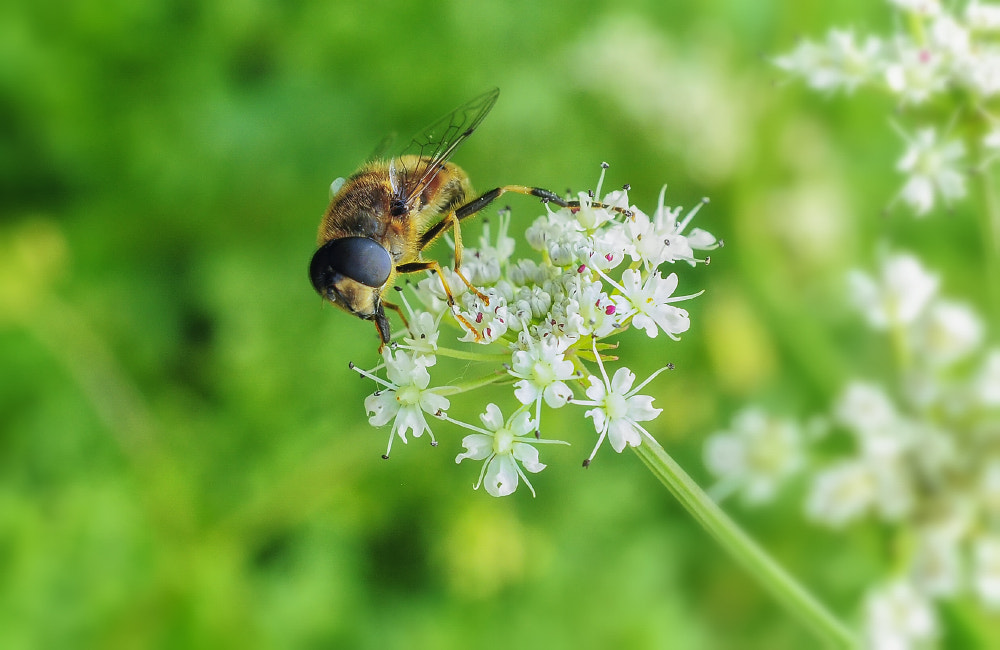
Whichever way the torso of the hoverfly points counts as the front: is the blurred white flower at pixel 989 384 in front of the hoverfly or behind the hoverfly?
behind

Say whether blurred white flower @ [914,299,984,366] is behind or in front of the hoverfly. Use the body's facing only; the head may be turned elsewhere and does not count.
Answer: behind

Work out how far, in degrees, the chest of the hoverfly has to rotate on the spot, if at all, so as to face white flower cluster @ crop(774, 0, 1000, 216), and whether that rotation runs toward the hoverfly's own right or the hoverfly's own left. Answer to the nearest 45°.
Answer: approximately 135° to the hoverfly's own left

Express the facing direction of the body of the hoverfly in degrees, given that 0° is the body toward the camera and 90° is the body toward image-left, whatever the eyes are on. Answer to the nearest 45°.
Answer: approximately 45°

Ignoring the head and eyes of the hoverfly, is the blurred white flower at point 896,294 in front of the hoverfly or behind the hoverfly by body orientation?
behind
